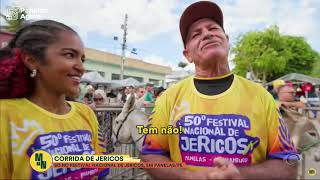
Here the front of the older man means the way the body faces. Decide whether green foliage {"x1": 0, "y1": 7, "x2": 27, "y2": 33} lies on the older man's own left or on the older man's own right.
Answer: on the older man's own right

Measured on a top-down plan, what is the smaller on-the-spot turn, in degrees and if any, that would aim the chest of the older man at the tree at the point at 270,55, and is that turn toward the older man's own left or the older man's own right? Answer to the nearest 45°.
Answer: approximately 180°

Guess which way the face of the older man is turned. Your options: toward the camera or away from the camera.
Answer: toward the camera

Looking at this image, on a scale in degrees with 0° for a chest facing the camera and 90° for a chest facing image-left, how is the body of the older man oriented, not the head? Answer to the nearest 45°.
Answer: approximately 0°

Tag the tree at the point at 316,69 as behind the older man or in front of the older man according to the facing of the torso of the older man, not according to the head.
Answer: behind
